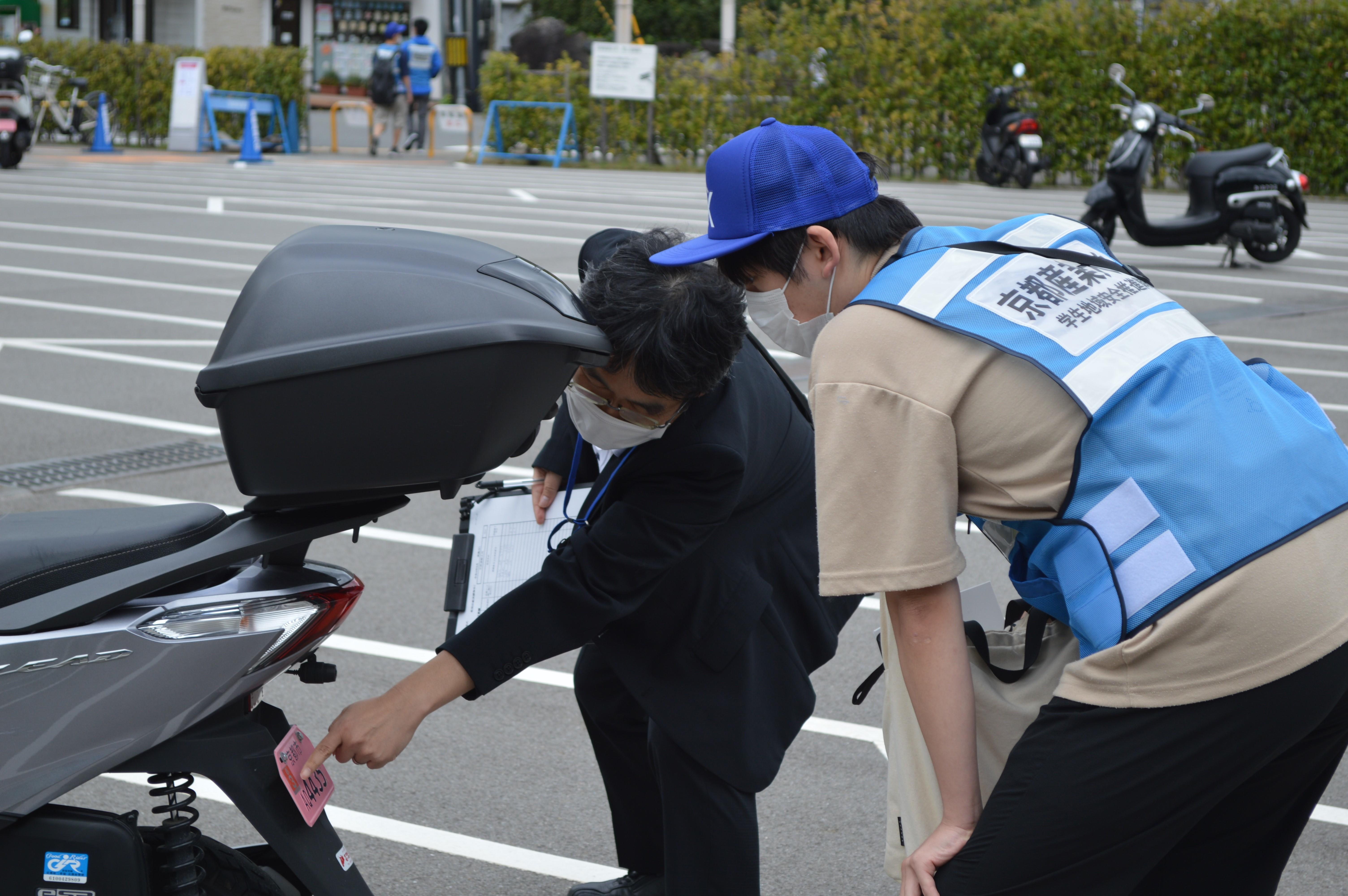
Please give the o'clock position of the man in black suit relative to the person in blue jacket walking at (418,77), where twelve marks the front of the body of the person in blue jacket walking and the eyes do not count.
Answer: The man in black suit is roughly at 6 o'clock from the person in blue jacket walking.

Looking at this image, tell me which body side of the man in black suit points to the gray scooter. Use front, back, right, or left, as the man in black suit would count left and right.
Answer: front

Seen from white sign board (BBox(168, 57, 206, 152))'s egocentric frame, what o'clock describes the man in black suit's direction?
The man in black suit is roughly at 12 o'clock from the white sign board.

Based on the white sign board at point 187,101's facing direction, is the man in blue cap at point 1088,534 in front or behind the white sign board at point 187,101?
in front

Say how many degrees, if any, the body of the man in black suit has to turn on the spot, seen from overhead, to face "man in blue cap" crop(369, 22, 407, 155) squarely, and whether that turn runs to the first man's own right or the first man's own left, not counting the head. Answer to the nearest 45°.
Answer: approximately 135° to the first man's own right

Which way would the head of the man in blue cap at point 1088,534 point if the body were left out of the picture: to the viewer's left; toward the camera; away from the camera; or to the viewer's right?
to the viewer's left

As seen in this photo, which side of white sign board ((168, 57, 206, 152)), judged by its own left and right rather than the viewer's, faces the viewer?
front

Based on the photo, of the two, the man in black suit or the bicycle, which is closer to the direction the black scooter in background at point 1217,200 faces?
the bicycle

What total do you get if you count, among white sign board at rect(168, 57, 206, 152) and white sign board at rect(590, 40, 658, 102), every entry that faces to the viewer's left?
0

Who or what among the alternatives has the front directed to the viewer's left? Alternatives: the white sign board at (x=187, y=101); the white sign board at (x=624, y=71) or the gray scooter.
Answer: the gray scooter

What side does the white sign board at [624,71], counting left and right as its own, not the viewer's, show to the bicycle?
right

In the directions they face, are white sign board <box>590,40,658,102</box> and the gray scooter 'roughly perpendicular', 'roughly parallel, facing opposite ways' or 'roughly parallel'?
roughly perpendicular

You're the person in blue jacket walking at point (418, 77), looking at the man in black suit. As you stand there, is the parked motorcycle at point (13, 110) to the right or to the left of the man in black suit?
right
